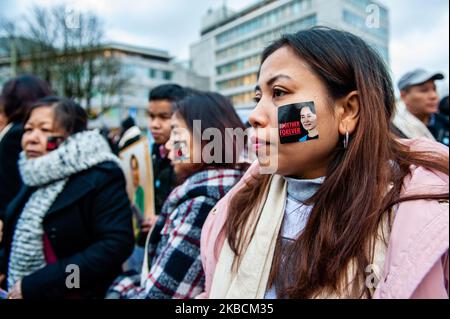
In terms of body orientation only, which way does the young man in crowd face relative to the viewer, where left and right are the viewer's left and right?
facing the viewer and to the left of the viewer

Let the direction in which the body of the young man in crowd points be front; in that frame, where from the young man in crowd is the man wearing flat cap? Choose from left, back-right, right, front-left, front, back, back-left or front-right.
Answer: back-left

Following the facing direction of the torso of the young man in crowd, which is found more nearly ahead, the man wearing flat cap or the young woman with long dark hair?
the young woman with long dark hair

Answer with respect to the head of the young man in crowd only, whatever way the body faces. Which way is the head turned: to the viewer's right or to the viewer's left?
to the viewer's left

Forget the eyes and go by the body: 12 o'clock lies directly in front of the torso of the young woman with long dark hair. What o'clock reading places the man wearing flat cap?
The man wearing flat cap is roughly at 5 o'clock from the young woman with long dark hair.

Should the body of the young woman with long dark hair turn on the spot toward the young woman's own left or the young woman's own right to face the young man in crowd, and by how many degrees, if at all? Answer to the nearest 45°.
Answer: approximately 90° to the young woman's own right

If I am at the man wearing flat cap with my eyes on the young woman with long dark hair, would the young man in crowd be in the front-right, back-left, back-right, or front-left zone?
front-right

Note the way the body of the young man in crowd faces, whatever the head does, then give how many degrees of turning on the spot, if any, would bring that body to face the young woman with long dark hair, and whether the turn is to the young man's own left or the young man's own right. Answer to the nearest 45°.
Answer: approximately 45° to the young man's own left

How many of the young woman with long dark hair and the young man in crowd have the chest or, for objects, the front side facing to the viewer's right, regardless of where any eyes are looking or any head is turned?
0

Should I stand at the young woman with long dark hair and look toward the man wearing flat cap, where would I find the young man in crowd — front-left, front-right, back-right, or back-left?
front-left
